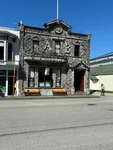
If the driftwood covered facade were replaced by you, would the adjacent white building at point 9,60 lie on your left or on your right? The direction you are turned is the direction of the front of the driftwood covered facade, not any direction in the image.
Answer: on your right

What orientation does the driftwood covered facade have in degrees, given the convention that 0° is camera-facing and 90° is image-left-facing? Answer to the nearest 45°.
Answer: approximately 0°
